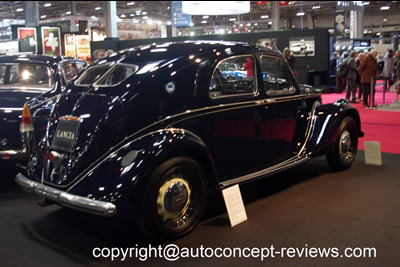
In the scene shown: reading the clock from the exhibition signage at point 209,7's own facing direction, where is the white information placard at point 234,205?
The white information placard is roughly at 12 o'clock from the exhibition signage.

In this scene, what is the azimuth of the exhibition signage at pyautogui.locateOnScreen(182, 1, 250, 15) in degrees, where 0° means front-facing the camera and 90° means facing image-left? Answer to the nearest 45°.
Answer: approximately 0°

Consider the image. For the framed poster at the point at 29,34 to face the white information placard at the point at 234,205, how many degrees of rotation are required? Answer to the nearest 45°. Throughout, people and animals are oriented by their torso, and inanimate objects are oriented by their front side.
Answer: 0° — it already faces it

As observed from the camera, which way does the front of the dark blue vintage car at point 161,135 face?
facing away from the viewer and to the right of the viewer
